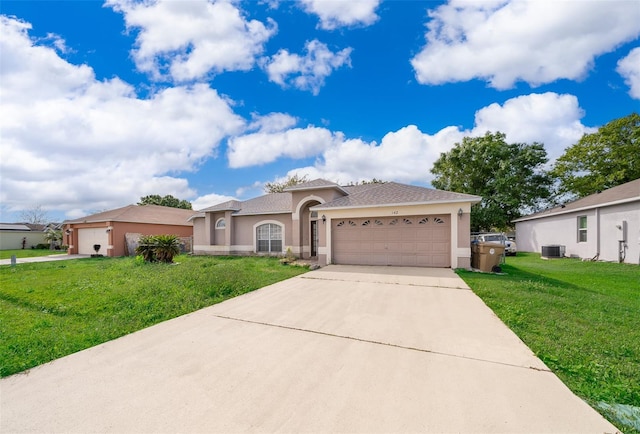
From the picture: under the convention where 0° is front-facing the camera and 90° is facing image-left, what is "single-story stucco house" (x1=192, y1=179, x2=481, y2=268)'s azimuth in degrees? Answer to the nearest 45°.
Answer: approximately 0°

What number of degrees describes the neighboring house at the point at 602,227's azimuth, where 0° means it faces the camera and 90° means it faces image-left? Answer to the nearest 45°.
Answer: approximately 315°

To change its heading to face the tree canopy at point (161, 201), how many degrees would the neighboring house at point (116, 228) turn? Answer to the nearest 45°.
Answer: approximately 135° to its right

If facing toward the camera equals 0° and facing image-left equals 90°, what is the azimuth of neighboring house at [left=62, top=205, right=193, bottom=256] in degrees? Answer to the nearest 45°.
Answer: approximately 45°

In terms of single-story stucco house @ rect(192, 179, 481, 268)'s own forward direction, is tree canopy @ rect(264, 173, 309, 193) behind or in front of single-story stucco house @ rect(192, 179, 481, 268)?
behind
